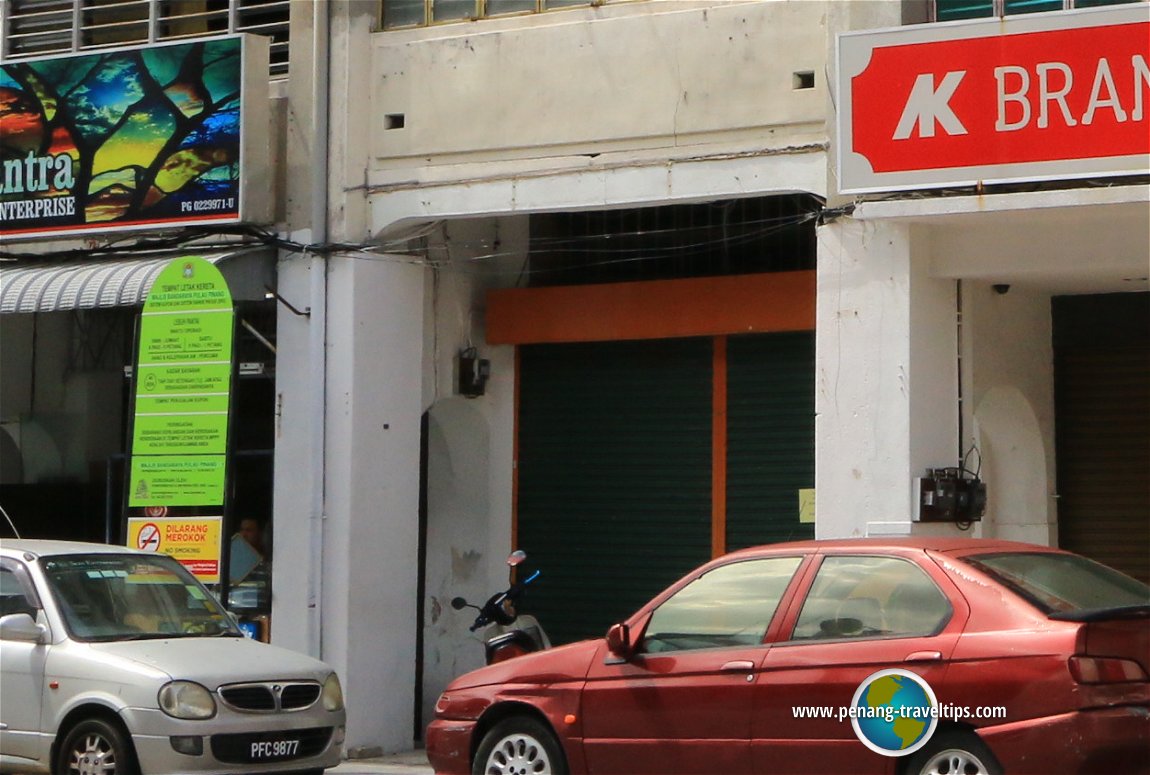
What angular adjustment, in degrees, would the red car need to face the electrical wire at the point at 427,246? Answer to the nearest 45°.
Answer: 0° — it already faces it

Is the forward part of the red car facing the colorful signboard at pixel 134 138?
yes

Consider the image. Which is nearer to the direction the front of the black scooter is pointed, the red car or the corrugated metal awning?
the corrugated metal awning

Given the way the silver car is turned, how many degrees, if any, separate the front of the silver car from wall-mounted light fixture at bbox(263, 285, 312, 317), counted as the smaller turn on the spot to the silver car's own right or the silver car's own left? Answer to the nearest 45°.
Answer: approximately 135° to the silver car's own left

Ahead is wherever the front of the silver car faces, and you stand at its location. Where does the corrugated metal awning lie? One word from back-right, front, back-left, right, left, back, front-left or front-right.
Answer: back-left

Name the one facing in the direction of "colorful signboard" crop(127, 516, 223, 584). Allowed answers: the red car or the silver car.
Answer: the red car

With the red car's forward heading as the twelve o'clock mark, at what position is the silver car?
The silver car is roughly at 11 o'clock from the red car.

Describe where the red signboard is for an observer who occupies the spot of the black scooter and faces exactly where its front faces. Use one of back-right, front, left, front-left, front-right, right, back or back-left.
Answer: back

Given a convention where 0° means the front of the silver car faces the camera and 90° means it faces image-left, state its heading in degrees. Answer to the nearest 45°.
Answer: approximately 315°

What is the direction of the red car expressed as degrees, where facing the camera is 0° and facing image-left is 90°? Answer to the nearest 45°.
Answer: approximately 135°

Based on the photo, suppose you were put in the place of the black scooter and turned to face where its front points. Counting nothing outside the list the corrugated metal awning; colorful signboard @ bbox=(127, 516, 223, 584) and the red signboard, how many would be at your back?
1

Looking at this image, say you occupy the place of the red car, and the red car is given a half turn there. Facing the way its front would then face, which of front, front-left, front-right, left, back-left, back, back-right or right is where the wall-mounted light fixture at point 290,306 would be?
back

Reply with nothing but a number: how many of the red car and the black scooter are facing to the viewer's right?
0
